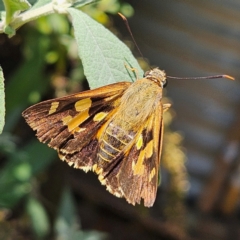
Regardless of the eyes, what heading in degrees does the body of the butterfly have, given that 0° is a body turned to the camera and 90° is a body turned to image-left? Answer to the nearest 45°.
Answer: approximately 225°
